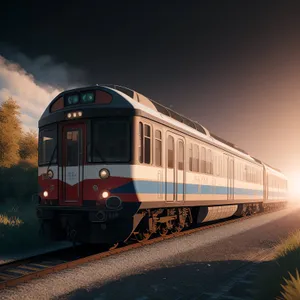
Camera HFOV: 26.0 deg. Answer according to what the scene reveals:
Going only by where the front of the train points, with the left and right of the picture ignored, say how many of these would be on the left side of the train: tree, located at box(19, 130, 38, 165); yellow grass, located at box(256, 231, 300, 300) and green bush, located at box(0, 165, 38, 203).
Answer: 1

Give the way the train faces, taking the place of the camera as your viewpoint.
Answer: facing the viewer and to the left of the viewer

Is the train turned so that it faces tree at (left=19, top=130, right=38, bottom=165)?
no

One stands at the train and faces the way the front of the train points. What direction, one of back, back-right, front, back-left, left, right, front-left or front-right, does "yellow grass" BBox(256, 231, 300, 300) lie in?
left

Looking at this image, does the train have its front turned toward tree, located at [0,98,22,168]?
no

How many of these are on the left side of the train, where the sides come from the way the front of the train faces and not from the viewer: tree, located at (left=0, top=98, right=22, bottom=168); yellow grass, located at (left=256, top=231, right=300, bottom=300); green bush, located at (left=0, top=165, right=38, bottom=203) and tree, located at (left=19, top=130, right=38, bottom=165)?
1
